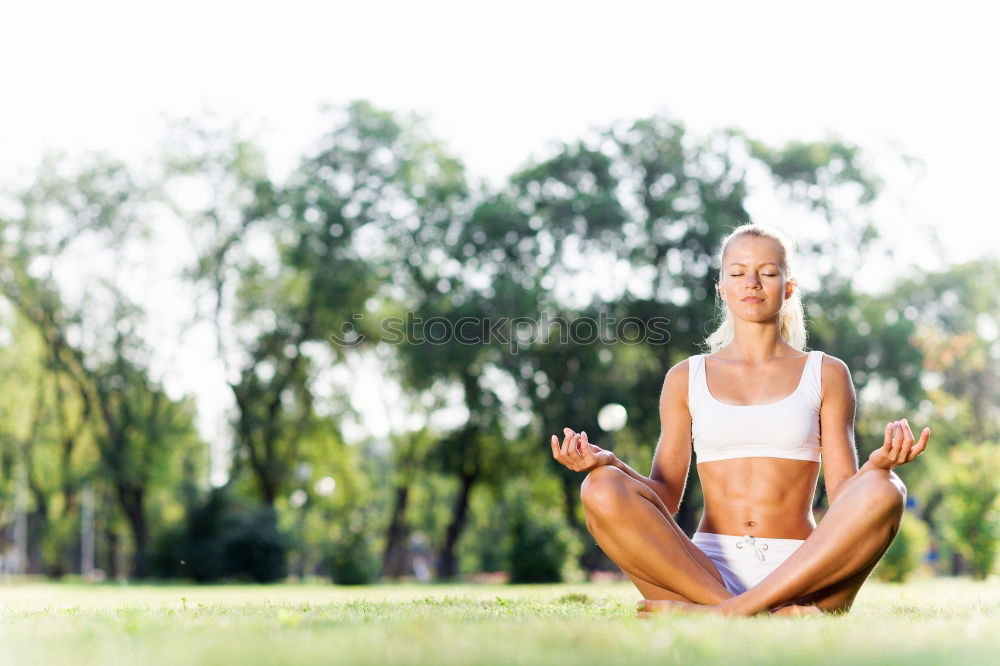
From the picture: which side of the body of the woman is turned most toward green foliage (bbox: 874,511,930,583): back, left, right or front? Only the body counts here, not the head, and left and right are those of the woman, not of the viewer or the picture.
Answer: back

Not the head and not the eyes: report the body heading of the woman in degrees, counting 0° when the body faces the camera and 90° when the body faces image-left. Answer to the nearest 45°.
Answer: approximately 0°

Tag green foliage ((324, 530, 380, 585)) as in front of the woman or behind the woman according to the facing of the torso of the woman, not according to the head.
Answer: behind

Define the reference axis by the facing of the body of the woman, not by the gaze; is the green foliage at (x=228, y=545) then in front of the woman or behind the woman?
behind

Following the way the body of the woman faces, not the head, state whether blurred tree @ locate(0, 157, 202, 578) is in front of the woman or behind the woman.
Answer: behind

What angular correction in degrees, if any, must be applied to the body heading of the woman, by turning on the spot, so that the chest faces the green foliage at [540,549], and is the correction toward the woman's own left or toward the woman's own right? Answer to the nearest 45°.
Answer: approximately 180°
